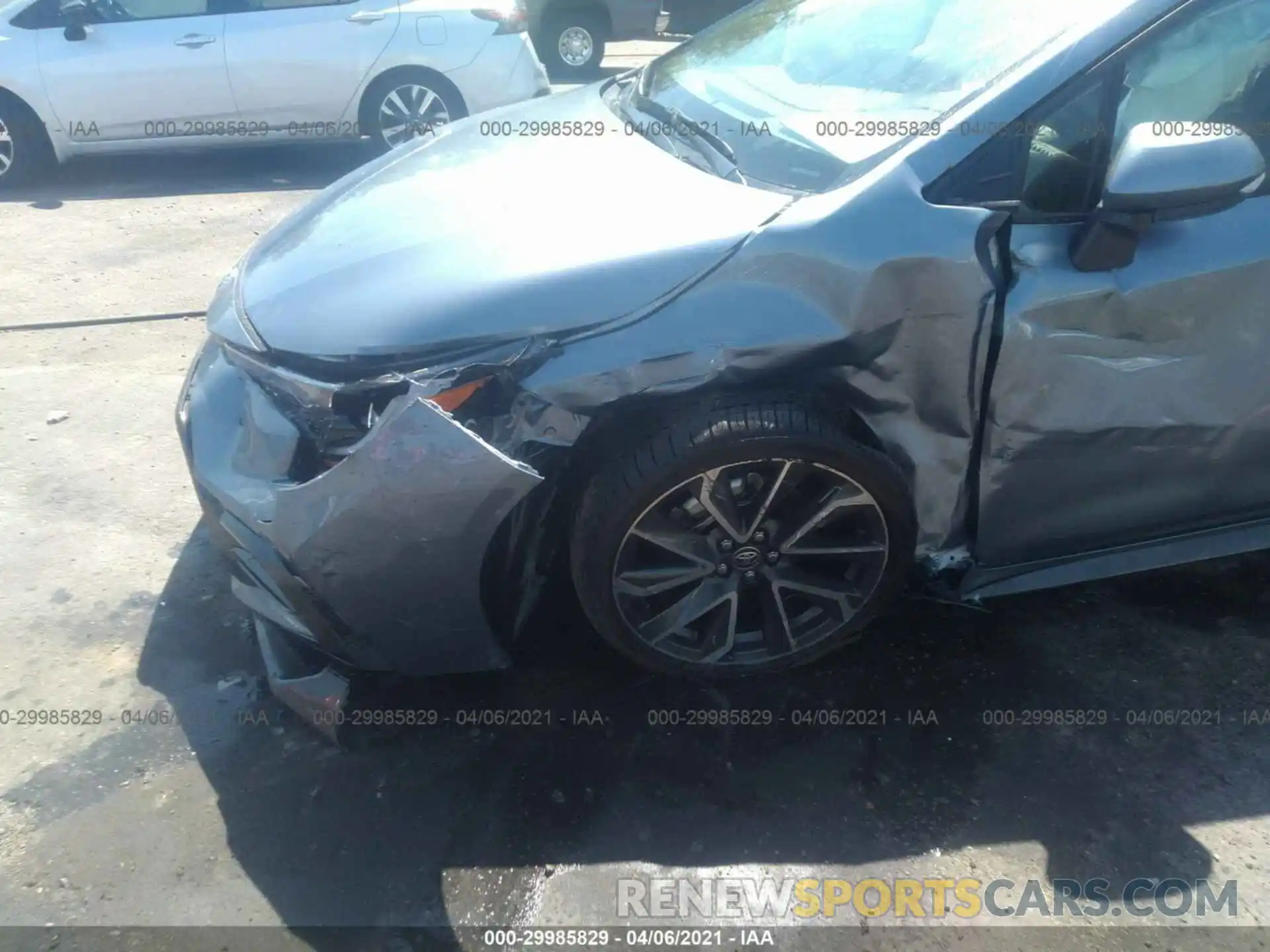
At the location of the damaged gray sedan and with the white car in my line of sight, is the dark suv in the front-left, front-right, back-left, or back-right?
front-right

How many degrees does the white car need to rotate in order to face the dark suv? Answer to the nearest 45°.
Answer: approximately 135° to its right

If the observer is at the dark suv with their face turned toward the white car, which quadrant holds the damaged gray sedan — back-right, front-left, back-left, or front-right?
front-left

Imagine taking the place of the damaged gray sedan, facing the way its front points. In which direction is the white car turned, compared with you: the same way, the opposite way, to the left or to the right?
the same way

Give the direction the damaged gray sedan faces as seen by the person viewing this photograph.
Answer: facing the viewer and to the left of the viewer

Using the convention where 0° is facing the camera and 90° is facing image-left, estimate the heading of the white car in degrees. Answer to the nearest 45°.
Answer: approximately 90°

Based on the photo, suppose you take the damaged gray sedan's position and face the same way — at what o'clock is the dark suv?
The dark suv is roughly at 4 o'clock from the damaged gray sedan.

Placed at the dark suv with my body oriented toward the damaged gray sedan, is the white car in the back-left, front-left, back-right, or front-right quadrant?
front-right
